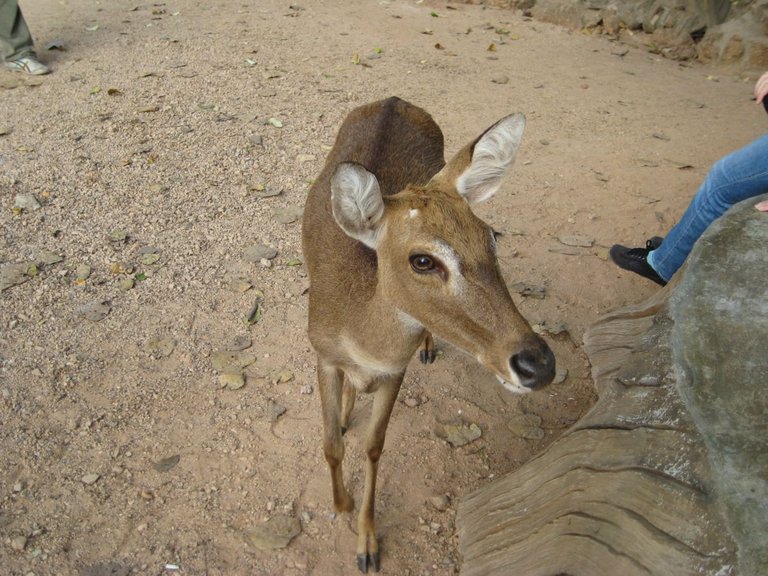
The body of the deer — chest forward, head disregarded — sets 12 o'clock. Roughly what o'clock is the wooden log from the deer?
The wooden log is roughly at 10 o'clock from the deer.

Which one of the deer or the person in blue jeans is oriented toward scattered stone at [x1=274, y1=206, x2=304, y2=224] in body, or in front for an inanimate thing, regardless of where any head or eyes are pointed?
the person in blue jeans

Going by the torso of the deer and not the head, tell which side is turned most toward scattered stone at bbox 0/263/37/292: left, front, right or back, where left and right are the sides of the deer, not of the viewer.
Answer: right

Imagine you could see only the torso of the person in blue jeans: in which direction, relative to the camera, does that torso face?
to the viewer's left

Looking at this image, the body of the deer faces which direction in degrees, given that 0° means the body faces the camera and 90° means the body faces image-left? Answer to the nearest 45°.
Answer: approximately 0°

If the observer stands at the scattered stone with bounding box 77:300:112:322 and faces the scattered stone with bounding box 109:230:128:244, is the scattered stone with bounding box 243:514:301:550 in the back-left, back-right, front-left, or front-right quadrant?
back-right

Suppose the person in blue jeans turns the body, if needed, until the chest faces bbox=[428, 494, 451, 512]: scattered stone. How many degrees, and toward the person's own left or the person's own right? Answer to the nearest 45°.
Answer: approximately 45° to the person's own left

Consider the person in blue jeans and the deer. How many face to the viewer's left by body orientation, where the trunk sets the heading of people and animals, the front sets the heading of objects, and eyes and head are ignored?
1

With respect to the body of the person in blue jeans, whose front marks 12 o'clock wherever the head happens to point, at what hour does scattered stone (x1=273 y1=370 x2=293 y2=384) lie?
The scattered stone is roughly at 11 o'clock from the person in blue jeans.

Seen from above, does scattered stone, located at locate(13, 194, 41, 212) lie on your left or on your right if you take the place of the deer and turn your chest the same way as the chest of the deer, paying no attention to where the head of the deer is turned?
on your right

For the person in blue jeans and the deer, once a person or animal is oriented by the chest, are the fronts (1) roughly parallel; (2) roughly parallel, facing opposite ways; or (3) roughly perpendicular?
roughly perpendicular

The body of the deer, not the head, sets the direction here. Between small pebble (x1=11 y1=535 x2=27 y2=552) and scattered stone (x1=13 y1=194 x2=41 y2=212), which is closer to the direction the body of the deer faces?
the small pebble

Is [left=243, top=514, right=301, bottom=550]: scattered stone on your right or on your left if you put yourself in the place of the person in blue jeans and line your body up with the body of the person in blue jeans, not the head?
on your left

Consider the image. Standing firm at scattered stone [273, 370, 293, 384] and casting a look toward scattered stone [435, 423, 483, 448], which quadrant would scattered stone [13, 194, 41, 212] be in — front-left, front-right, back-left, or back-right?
back-left
